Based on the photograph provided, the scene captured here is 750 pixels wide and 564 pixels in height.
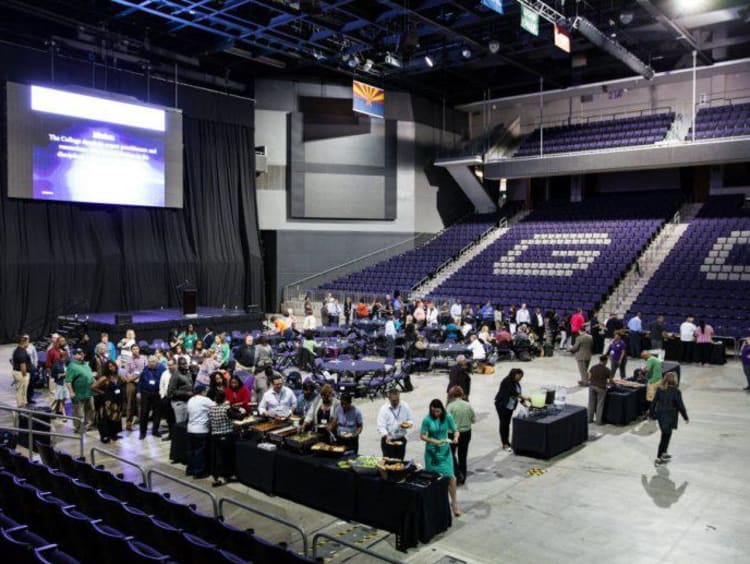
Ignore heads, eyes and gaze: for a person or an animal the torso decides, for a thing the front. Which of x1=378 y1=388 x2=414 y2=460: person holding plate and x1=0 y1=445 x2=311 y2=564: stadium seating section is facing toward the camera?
the person holding plate

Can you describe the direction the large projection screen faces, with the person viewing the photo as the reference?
facing the viewer and to the right of the viewer

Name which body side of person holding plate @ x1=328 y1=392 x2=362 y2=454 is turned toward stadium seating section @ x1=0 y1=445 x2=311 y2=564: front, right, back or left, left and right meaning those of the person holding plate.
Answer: front

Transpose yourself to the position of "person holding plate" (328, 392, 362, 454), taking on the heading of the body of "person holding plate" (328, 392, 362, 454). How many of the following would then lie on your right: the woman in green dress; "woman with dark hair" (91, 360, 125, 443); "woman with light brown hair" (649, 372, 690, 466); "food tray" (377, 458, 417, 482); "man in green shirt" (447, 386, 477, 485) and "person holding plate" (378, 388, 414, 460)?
1

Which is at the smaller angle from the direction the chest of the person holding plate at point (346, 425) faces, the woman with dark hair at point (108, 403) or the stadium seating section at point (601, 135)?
the woman with dark hair

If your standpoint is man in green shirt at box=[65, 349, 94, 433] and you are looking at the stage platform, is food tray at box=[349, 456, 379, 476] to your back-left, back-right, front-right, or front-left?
back-right

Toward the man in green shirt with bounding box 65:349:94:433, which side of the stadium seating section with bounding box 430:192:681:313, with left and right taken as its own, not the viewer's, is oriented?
front

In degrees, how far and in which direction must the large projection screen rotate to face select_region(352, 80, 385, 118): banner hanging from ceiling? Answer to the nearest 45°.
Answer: approximately 45° to its left

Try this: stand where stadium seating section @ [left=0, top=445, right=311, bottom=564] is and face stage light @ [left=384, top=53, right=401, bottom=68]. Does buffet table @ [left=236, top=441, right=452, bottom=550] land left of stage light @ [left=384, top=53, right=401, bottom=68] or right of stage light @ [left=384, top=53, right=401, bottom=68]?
right

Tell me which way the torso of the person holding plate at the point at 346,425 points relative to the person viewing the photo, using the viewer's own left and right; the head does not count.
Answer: facing the viewer and to the left of the viewer

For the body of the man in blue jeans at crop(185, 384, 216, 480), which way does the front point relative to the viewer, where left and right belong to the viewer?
facing away from the viewer and to the right of the viewer

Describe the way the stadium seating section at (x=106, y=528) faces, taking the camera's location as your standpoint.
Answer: facing away from the viewer and to the right of the viewer

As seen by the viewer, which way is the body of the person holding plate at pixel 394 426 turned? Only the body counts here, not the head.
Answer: toward the camera
